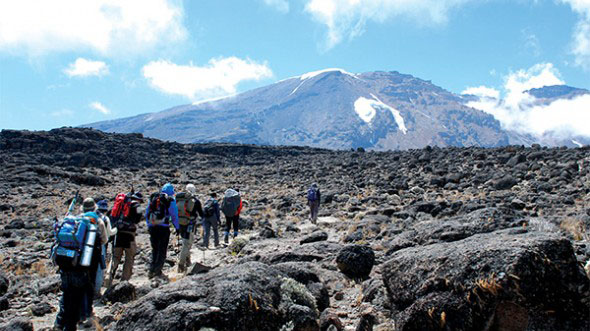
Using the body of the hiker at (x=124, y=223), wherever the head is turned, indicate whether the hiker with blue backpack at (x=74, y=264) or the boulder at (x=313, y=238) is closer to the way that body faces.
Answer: the boulder

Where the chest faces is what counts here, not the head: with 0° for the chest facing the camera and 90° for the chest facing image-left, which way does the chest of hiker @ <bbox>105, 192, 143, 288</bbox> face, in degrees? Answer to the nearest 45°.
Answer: approximately 225°

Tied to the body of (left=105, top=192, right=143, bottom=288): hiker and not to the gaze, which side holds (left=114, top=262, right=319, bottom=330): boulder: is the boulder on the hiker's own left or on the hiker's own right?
on the hiker's own right

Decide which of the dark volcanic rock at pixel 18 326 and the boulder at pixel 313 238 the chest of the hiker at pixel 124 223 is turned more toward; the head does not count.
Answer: the boulder

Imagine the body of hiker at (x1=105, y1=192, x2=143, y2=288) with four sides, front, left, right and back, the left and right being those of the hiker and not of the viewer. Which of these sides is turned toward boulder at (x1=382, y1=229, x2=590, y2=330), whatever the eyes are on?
right

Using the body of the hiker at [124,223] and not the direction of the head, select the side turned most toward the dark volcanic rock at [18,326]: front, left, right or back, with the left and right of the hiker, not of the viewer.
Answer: back

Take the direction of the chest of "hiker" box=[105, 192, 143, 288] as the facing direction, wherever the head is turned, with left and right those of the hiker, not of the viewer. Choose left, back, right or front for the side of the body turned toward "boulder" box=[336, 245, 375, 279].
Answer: right

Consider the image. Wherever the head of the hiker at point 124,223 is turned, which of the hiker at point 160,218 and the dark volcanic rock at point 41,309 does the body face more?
the hiker
